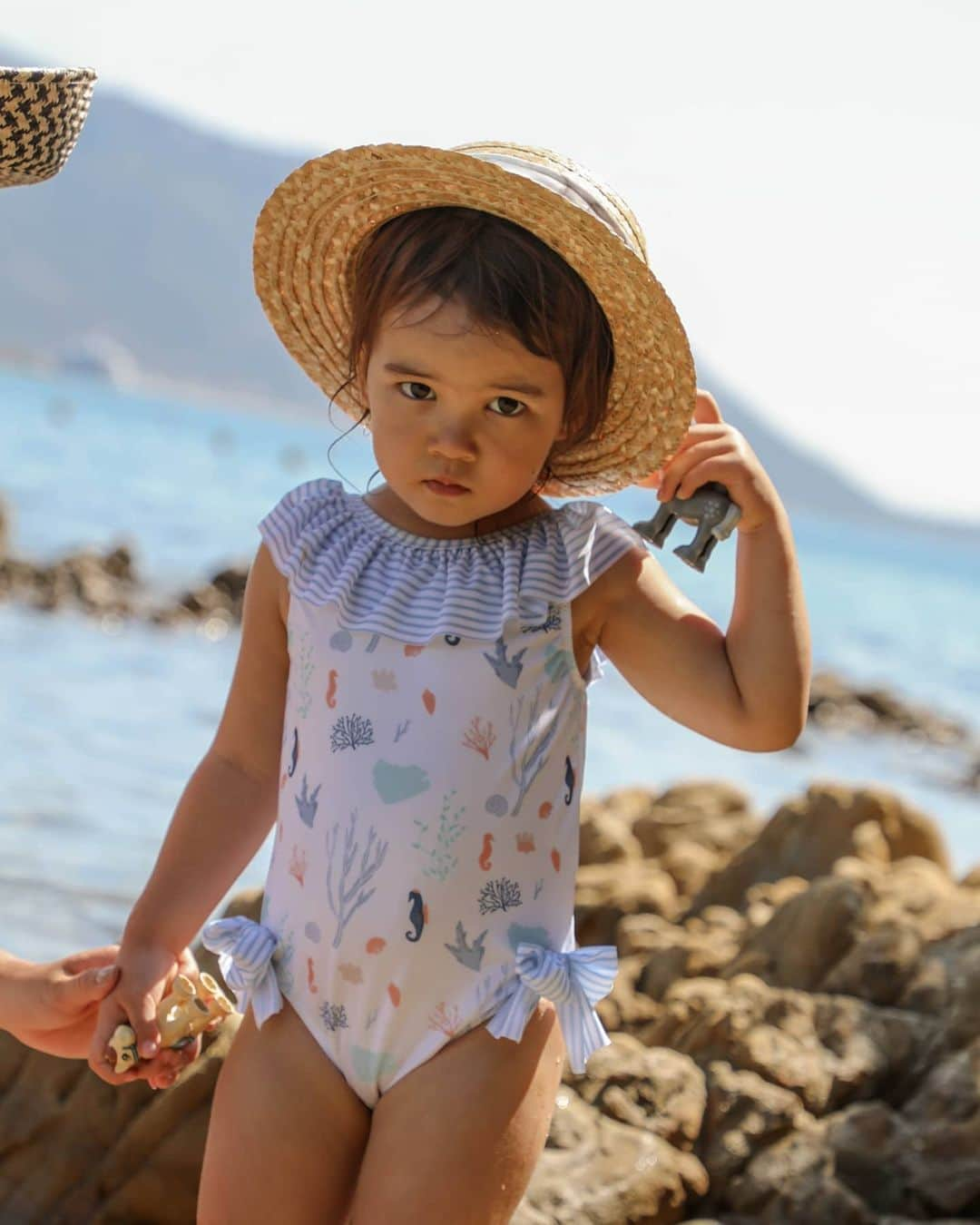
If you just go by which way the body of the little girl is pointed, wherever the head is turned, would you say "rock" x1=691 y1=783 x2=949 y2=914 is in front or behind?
behind

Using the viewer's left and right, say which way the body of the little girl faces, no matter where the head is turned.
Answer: facing the viewer

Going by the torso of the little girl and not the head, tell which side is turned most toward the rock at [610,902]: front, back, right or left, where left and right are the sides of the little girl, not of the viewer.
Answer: back

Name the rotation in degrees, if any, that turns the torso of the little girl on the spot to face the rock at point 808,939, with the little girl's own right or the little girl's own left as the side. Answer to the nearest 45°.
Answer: approximately 135° to the little girl's own left
